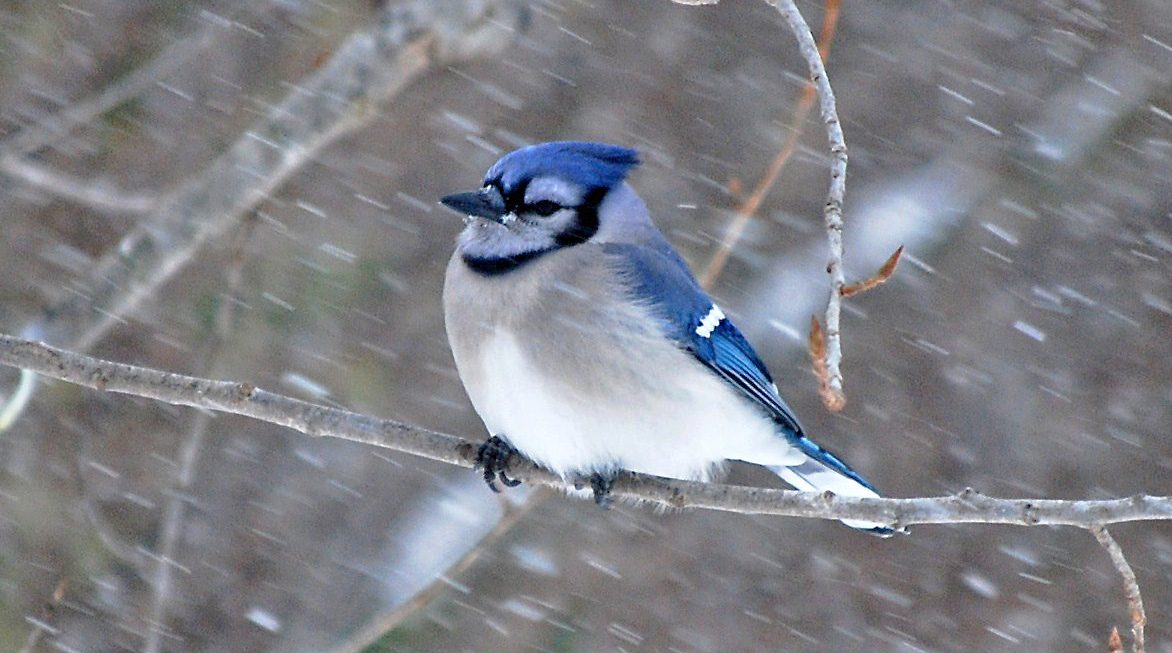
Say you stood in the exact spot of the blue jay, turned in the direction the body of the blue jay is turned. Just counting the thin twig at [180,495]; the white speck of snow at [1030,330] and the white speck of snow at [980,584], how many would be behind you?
2

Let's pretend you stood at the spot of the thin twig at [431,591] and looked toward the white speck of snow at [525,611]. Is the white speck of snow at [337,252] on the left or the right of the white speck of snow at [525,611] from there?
left

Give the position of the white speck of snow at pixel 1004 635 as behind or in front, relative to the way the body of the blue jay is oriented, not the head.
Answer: behind

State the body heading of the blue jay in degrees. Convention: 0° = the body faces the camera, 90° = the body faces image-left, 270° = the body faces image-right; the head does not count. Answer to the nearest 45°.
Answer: approximately 45°

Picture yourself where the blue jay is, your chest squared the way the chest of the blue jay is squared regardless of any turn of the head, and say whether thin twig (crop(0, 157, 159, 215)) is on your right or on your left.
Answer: on your right

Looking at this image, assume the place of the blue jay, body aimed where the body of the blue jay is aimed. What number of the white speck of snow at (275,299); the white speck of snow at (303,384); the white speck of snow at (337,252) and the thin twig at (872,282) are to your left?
1

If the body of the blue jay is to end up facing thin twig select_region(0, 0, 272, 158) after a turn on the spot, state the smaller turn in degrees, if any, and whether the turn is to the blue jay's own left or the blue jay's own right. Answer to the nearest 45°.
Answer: approximately 90° to the blue jay's own right

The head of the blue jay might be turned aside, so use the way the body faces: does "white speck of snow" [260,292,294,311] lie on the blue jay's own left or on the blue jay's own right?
on the blue jay's own right

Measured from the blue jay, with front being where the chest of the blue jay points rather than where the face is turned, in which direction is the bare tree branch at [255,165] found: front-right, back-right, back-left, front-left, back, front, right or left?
right
